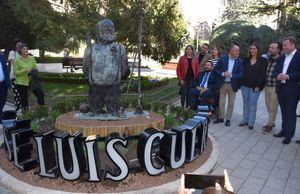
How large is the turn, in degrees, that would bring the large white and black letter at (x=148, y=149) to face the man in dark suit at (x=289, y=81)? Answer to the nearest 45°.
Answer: approximately 90° to its left

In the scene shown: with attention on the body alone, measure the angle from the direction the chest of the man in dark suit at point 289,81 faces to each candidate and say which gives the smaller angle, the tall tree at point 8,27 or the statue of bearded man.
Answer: the statue of bearded man

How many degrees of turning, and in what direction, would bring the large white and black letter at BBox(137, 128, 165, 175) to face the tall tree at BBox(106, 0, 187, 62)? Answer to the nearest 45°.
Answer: approximately 135° to its left

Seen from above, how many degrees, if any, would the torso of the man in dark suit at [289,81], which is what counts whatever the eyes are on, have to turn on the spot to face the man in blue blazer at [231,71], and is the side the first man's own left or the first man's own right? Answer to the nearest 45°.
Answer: approximately 90° to the first man's own right

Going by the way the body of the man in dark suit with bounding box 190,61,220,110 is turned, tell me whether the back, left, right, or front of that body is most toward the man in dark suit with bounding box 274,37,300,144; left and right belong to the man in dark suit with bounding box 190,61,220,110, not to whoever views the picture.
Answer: left
